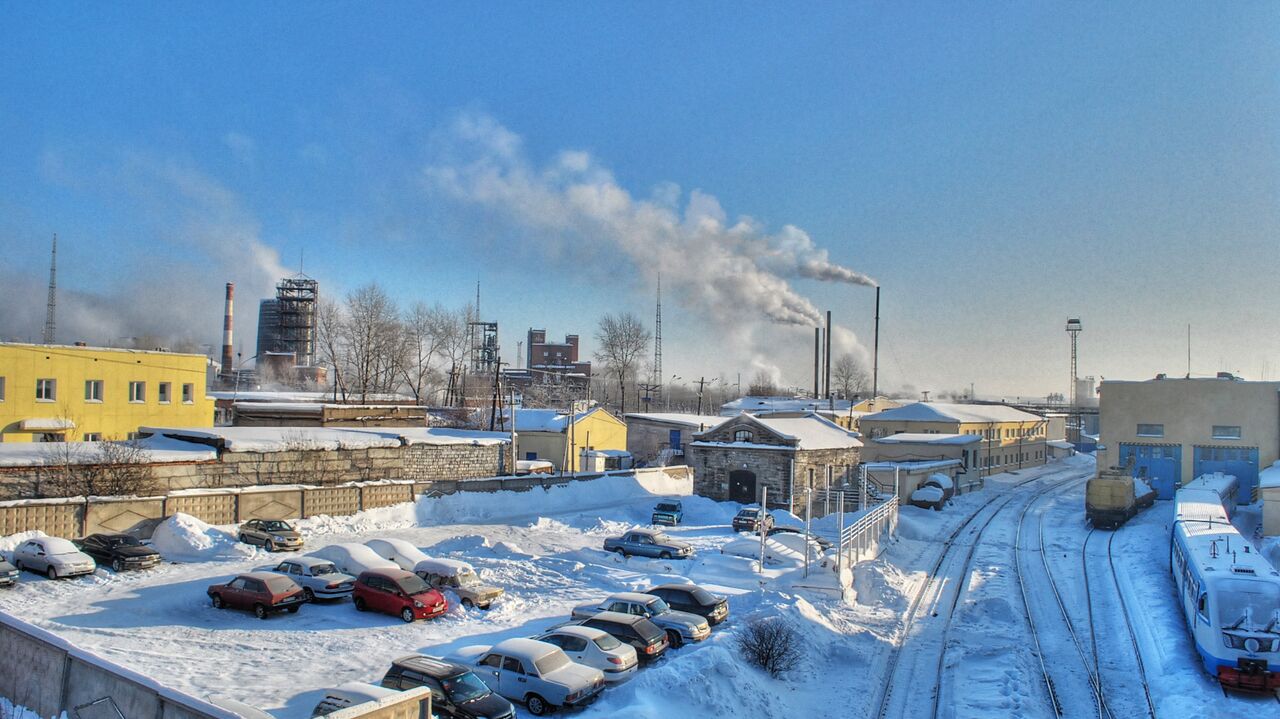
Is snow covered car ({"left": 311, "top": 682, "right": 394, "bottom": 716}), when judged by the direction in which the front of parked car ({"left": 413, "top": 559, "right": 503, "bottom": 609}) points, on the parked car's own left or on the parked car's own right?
on the parked car's own right

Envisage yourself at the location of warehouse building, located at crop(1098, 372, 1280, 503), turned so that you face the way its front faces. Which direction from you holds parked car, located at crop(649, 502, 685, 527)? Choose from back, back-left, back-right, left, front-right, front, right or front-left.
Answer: front-right

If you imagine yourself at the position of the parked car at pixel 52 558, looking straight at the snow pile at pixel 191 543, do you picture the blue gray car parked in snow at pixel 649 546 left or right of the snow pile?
right
